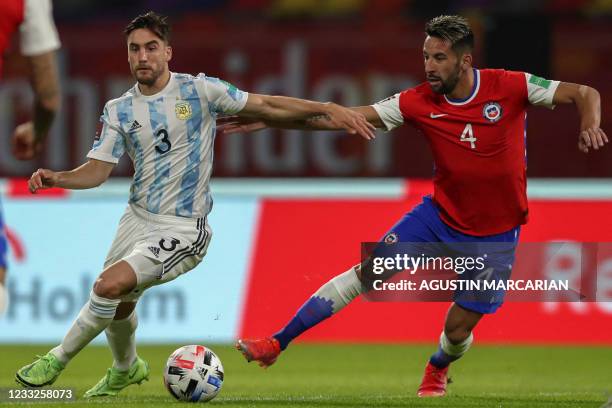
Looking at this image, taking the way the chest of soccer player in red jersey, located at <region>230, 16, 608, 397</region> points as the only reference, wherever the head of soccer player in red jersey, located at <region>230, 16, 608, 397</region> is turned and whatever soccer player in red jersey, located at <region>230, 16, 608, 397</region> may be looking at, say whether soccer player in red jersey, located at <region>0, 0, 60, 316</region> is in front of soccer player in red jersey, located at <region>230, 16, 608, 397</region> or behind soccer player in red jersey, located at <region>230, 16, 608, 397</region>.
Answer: in front

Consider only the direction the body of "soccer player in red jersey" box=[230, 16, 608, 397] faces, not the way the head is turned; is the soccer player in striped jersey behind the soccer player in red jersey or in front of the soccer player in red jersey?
in front

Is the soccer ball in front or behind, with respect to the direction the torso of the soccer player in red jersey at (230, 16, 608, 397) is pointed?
in front

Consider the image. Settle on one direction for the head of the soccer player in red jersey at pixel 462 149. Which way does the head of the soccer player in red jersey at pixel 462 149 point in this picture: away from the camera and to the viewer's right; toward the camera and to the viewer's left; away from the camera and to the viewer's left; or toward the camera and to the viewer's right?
toward the camera and to the viewer's left

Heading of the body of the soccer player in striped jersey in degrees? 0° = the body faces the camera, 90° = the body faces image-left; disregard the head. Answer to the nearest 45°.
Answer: approximately 45°

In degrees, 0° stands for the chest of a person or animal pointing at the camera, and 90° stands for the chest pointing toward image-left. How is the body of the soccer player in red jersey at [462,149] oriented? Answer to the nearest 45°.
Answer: approximately 45°
